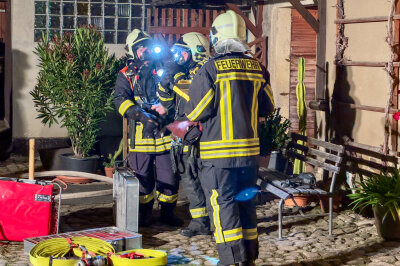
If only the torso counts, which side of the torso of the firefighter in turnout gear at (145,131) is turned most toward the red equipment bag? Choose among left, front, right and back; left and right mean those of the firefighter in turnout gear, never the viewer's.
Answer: right

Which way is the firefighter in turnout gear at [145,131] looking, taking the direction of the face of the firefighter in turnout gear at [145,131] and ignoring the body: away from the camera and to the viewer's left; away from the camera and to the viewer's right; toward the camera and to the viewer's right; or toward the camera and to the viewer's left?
toward the camera and to the viewer's right

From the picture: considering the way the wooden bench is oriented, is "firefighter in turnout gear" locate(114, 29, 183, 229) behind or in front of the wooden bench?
in front

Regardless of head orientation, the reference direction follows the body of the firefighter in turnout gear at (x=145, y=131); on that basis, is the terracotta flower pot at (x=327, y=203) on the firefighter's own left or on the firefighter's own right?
on the firefighter's own left

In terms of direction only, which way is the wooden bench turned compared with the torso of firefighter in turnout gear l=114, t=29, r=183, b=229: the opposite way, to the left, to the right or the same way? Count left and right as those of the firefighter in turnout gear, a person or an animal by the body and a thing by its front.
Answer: to the right

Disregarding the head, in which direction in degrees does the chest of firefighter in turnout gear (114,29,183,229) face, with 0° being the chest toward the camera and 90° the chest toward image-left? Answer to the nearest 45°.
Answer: approximately 315°

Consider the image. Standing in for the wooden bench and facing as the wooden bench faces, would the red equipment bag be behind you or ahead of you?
ahead

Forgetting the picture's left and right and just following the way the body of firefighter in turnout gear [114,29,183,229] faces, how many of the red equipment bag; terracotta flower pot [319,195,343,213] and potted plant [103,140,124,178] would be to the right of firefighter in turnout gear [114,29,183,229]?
1

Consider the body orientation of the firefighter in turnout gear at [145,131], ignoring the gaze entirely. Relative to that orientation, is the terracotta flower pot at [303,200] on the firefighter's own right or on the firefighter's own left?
on the firefighter's own left

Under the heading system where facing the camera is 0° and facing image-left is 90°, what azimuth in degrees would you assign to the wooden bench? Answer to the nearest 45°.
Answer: approximately 45°
